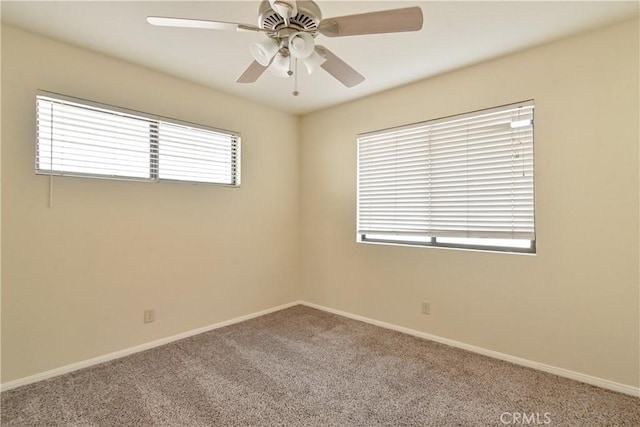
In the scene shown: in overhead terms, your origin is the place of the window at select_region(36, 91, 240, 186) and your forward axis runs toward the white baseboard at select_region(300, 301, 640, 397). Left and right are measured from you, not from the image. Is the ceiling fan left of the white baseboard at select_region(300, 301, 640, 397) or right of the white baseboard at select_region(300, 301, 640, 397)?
right

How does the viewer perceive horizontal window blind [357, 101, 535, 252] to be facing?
facing the viewer and to the left of the viewer

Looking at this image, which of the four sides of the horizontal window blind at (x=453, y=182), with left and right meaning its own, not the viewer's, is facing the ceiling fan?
front

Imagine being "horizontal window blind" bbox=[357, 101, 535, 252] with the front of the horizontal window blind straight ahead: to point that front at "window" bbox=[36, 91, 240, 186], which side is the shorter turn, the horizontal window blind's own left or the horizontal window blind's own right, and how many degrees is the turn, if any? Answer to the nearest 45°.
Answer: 0° — it already faces it
